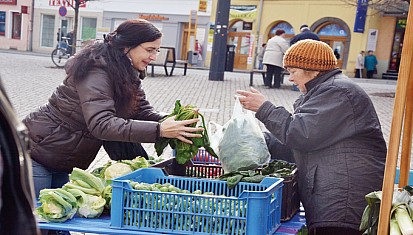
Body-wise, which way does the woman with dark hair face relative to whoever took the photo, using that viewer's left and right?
facing to the right of the viewer

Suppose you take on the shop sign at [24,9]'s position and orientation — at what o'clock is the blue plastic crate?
The blue plastic crate is roughly at 12 o'clock from the shop sign.

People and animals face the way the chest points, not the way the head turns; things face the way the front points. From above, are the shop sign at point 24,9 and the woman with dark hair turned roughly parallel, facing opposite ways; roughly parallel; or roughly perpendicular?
roughly perpendicular

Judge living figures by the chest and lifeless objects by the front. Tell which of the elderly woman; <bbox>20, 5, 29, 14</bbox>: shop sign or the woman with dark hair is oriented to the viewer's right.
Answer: the woman with dark hair

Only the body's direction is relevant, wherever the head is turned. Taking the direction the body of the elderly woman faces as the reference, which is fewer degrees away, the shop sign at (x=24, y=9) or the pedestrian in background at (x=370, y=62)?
the shop sign

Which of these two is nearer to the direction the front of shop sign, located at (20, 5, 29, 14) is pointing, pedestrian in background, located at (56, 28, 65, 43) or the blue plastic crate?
the blue plastic crate

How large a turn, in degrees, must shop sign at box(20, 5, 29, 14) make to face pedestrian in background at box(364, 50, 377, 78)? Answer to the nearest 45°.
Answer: approximately 45° to its left

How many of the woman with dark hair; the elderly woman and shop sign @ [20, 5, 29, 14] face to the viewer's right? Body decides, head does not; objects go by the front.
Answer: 1

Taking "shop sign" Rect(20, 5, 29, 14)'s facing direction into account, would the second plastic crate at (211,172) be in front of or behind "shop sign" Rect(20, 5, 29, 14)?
in front

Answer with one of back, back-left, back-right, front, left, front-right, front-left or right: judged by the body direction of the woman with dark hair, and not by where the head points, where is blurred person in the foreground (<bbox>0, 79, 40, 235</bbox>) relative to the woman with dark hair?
right

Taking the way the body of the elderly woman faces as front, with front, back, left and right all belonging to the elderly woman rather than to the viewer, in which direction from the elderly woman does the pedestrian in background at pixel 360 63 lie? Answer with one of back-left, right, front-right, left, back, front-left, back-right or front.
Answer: right

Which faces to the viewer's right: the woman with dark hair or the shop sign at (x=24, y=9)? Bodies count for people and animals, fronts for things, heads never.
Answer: the woman with dark hair

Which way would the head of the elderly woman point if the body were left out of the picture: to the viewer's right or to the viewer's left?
to the viewer's left

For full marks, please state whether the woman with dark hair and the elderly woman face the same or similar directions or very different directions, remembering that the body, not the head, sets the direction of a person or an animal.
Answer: very different directions

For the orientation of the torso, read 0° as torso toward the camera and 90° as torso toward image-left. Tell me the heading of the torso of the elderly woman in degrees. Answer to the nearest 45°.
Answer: approximately 90°

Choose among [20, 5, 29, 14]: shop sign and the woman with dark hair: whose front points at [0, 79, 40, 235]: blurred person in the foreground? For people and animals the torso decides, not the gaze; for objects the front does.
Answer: the shop sign
